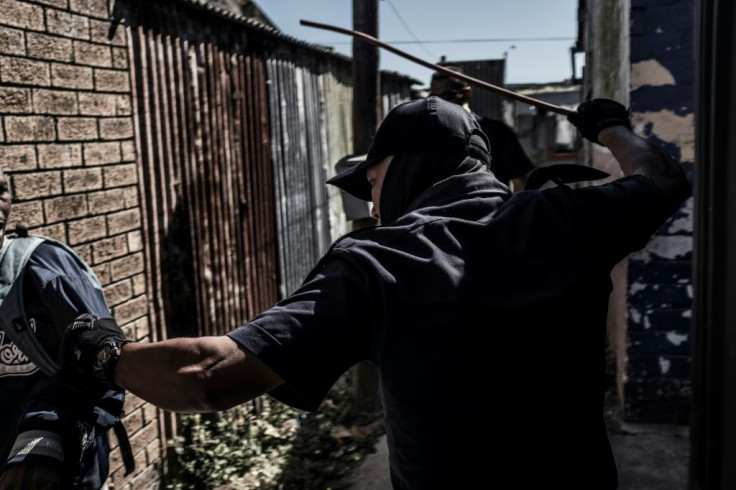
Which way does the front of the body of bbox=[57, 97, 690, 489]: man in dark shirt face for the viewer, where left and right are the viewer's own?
facing away from the viewer and to the left of the viewer

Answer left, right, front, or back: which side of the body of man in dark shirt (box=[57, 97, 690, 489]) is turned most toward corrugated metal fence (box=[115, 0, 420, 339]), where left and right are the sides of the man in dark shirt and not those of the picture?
front

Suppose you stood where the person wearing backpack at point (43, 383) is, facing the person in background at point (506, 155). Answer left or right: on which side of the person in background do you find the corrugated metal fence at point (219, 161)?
left

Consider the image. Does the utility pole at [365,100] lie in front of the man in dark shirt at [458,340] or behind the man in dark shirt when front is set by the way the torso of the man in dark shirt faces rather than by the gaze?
in front

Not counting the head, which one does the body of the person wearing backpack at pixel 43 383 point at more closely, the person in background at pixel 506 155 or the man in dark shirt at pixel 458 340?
the man in dark shirt

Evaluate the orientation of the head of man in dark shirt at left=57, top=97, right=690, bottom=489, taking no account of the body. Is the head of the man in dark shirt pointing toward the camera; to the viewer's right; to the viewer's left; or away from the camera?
to the viewer's left

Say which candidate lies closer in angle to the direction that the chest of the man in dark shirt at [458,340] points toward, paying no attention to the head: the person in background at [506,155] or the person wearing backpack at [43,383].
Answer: the person in background

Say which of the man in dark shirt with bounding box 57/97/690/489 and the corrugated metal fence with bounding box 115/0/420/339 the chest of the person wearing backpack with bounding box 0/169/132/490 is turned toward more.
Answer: the man in dark shirt

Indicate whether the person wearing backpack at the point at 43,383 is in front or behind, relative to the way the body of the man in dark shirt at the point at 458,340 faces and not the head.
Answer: in front
